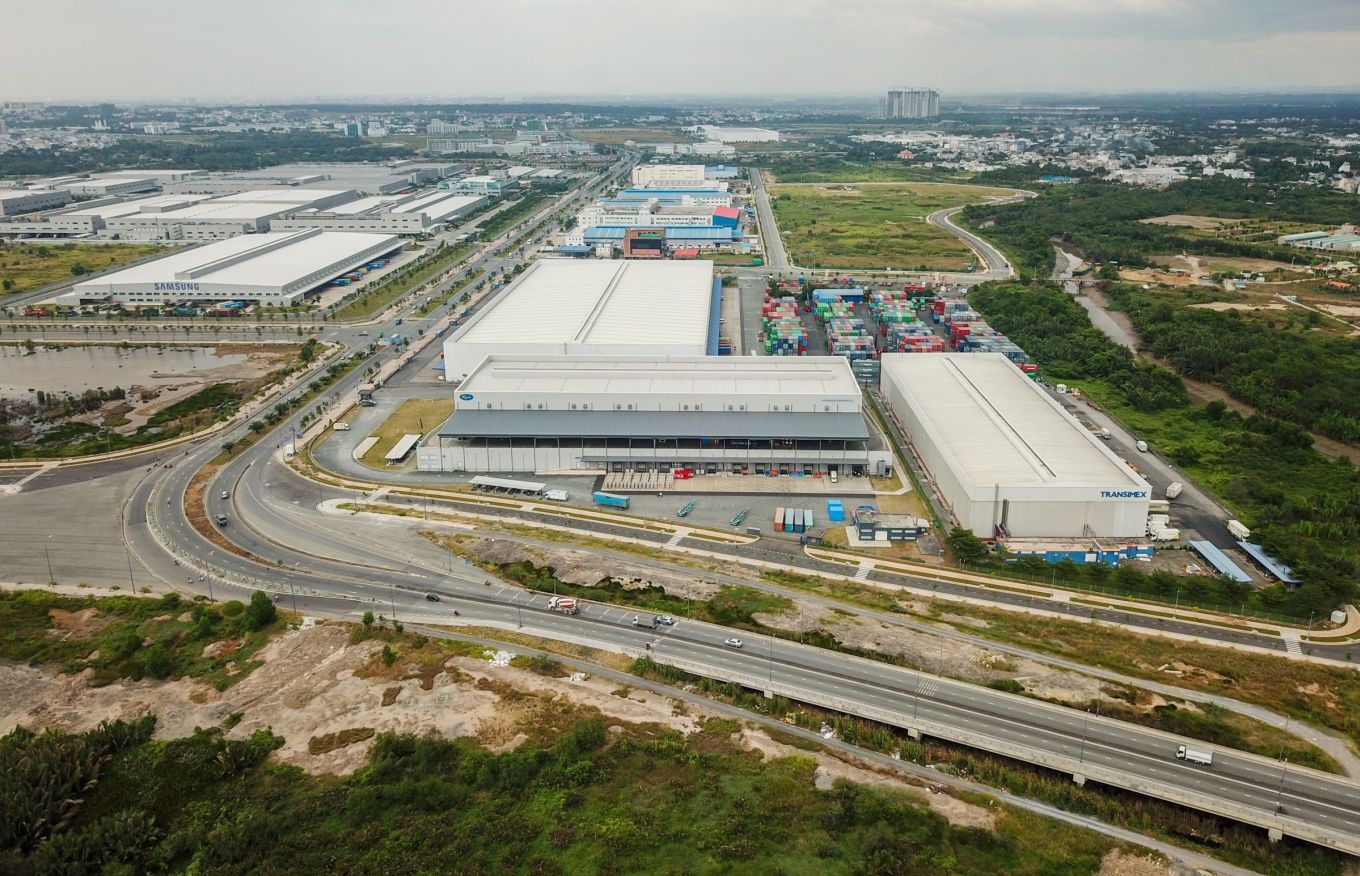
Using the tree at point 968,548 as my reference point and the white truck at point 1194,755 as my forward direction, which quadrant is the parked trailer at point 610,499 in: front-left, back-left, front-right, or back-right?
back-right

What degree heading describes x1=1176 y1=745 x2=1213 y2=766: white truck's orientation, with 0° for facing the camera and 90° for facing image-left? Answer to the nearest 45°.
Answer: approximately 90°

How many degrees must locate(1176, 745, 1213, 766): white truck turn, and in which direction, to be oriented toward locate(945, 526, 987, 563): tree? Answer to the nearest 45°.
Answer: approximately 45° to its right

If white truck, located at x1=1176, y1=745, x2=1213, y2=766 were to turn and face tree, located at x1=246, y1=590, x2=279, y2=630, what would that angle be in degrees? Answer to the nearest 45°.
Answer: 0° — it already faces it

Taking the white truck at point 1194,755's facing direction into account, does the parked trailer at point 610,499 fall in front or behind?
in front
